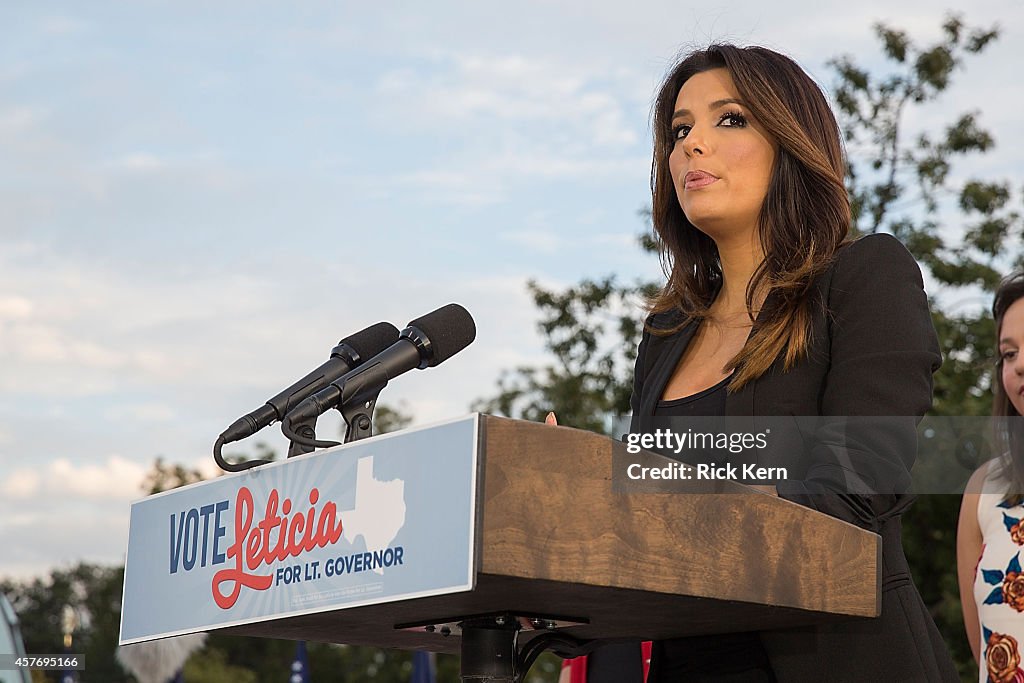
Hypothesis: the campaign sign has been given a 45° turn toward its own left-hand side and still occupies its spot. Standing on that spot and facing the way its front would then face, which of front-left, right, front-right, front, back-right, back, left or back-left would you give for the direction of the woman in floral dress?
back-left

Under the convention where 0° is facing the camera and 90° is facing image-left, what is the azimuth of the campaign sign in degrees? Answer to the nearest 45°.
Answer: approximately 45°

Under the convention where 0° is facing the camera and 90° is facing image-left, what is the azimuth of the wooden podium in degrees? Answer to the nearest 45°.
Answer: approximately 45°

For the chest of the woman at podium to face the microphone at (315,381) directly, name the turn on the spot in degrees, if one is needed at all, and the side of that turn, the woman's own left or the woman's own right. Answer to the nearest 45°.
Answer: approximately 45° to the woman's own right

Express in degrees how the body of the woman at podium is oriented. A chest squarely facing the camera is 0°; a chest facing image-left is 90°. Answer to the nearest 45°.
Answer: approximately 45°

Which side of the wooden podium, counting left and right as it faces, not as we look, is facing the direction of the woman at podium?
back

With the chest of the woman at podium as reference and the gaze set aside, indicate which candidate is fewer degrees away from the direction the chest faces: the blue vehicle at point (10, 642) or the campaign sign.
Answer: the campaign sign

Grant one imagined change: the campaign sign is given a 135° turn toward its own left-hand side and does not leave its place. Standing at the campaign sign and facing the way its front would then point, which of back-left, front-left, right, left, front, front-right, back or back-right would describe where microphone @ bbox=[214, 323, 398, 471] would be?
left

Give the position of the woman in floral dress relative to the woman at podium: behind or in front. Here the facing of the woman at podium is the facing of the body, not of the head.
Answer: behind

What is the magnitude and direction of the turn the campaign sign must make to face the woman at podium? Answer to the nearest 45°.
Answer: approximately 180°
